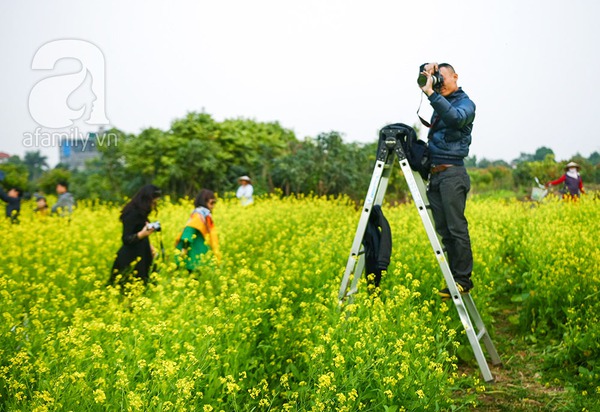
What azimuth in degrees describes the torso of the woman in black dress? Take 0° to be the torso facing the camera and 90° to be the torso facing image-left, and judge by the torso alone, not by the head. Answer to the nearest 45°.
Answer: approximately 270°

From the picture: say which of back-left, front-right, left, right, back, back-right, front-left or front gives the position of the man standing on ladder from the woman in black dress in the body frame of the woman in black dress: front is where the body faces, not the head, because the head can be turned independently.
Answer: front-right

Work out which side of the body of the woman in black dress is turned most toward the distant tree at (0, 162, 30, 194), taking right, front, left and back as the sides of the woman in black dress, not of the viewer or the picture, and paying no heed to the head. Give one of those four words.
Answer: left

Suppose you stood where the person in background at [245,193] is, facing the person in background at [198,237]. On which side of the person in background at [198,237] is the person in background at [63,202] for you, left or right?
right

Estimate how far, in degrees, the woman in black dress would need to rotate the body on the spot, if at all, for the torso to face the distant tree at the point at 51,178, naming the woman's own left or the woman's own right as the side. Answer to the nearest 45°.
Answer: approximately 90° to the woman's own left

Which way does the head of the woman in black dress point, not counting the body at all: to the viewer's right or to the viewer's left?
to the viewer's right
